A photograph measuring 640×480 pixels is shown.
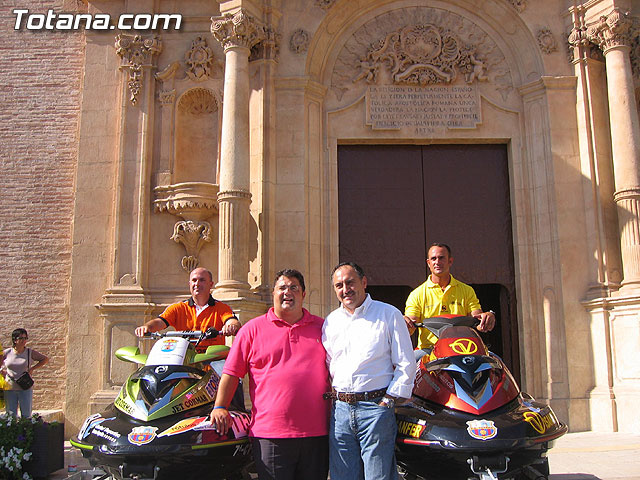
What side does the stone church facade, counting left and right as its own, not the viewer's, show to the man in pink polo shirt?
front

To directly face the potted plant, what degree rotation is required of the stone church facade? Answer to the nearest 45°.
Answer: approximately 45° to its right

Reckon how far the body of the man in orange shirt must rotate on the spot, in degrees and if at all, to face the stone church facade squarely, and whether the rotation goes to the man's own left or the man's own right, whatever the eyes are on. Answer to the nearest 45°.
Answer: approximately 135° to the man's own left

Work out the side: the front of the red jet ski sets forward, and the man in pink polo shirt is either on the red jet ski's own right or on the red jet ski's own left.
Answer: on the red jet ski's own right

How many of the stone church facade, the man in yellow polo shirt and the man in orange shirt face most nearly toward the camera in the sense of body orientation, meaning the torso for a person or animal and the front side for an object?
3

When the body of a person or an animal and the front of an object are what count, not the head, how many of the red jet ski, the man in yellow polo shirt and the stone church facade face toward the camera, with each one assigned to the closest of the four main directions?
3

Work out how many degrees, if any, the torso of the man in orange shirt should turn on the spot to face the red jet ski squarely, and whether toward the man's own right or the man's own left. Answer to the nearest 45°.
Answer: approximately 45° to the man's own left

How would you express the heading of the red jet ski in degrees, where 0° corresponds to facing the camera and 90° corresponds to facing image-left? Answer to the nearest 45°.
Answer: approximately 0°
